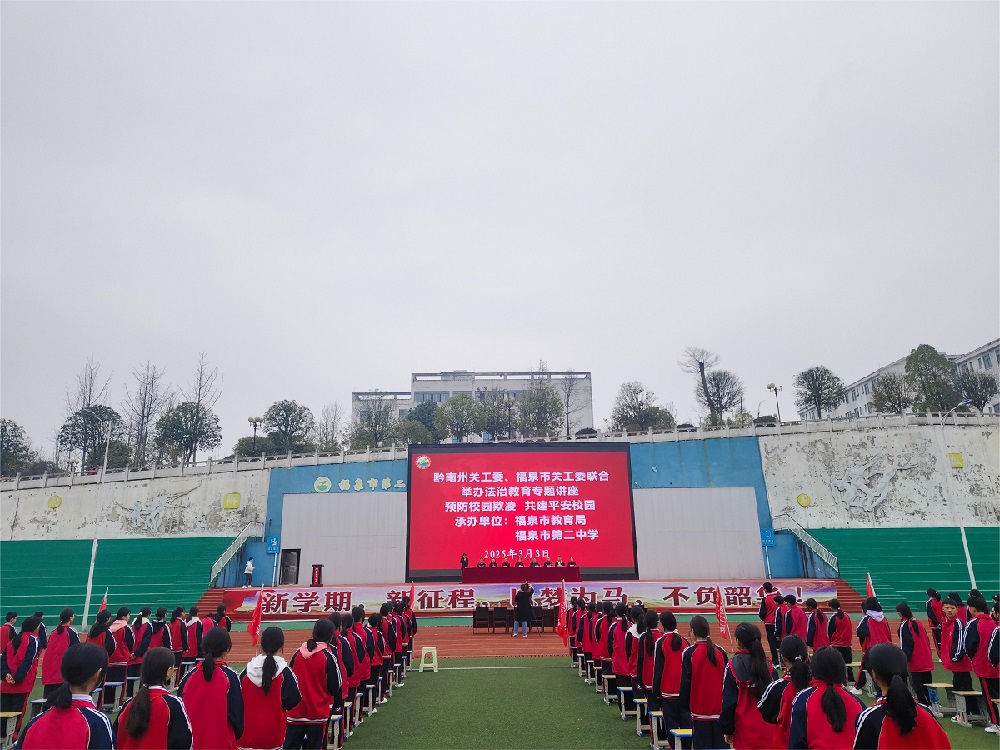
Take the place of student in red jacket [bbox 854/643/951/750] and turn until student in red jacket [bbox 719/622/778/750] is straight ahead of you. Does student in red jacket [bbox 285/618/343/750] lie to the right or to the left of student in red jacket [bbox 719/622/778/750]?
left

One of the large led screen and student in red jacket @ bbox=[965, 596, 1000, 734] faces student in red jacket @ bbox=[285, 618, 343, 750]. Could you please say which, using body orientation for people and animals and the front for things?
the large led screen

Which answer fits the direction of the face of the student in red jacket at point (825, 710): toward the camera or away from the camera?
away from the camera

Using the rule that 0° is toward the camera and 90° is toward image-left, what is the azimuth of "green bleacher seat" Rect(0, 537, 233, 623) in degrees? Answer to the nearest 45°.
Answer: approximately 0°

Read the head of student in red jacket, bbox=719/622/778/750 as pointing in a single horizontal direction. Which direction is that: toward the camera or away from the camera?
away from the camera

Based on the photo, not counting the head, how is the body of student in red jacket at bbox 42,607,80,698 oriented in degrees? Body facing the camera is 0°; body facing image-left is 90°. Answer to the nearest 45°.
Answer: approximately 225°

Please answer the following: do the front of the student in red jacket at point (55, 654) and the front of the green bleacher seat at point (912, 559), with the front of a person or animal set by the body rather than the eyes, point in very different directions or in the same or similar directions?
very different directions

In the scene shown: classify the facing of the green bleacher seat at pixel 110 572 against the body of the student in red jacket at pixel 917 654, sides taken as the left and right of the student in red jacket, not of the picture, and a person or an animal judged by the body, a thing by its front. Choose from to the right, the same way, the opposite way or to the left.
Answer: the opposite way

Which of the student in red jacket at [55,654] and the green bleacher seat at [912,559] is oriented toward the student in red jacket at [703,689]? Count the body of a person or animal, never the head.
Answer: the green bleacher seat

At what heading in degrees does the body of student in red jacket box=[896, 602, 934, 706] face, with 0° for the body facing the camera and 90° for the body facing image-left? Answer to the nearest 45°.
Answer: approximately 135°

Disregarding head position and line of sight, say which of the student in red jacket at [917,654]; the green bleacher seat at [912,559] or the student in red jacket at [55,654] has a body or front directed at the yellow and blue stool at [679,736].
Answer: the green bleacher seat

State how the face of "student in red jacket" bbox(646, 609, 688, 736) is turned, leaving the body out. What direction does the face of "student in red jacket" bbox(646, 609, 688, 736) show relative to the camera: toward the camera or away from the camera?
away from the camera

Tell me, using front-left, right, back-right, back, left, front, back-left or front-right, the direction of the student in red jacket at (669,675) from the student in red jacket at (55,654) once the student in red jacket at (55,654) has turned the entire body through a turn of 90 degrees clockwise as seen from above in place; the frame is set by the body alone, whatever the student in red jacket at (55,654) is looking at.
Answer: front

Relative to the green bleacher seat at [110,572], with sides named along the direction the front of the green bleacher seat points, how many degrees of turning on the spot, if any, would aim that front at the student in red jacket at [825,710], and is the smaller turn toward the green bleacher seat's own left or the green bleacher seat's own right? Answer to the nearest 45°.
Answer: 0° — it already faces them
